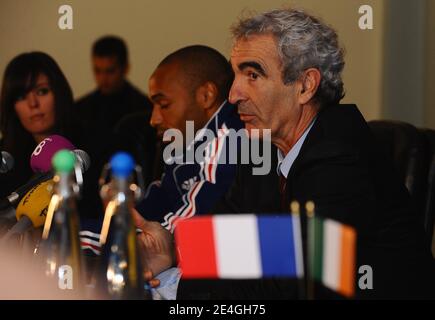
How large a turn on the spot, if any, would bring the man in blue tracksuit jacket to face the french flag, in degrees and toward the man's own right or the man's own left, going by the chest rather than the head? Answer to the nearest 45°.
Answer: approximately 90° to the man's own left

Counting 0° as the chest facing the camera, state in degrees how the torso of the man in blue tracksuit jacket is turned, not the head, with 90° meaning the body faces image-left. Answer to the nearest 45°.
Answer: approximately 90°

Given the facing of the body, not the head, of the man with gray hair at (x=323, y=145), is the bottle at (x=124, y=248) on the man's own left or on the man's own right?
on the man's own left

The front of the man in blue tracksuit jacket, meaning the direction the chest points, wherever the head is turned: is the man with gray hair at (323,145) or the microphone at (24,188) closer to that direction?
the microphone

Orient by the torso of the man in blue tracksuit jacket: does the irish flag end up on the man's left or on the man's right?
on the man's left

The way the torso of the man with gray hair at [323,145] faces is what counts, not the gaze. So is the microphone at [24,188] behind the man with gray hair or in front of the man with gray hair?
in front

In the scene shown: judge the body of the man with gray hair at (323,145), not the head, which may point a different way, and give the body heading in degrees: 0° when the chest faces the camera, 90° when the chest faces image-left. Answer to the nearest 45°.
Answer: approximately 90°
